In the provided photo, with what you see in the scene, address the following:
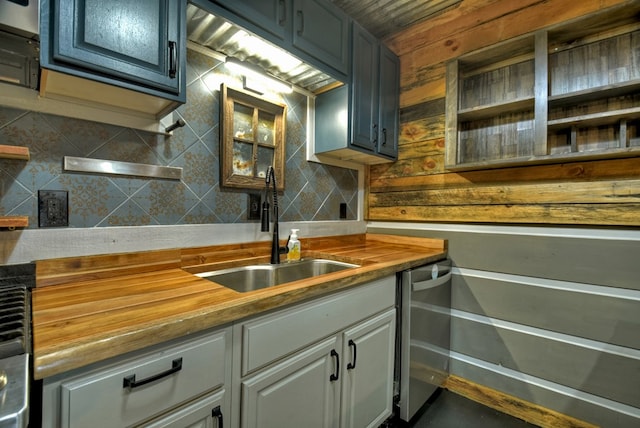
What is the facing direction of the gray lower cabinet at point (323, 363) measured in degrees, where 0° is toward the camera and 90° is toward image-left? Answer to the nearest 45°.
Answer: approximately 315°

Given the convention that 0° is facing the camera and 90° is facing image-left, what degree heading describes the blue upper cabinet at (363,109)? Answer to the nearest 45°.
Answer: approximately 315°

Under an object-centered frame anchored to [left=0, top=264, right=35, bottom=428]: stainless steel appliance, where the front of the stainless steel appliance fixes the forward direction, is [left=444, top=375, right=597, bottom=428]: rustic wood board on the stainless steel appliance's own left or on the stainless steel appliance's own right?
on the stainless steel appliance's own left

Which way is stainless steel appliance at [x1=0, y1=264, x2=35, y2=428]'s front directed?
toward the camera

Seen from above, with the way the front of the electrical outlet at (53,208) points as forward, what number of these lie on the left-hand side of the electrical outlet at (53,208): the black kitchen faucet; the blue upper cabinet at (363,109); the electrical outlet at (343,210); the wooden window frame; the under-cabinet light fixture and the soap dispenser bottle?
6

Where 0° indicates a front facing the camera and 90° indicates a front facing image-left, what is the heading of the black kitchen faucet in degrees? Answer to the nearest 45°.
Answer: approximately 45°

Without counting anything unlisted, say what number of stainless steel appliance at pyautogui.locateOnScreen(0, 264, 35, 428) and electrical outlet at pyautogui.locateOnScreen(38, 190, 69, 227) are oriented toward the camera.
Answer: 2

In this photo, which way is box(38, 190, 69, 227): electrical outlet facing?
toward the camera

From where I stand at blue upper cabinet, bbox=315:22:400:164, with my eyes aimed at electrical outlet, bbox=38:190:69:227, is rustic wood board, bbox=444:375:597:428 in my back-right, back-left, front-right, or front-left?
back-left
